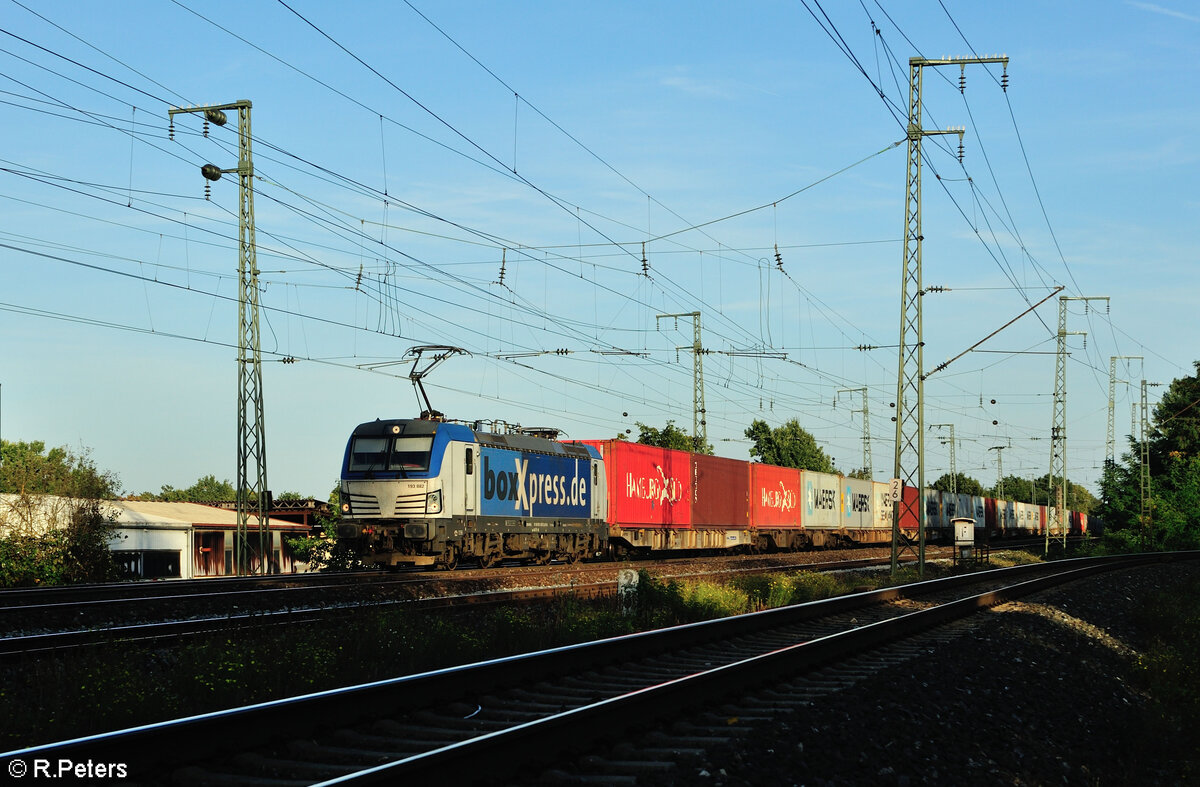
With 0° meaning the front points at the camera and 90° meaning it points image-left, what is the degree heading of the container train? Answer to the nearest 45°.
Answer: approximately 45°

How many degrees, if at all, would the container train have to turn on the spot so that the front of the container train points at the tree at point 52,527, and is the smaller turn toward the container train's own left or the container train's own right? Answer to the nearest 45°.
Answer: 0° — it already faces it

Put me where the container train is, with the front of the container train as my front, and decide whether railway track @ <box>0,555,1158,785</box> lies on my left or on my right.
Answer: on my left

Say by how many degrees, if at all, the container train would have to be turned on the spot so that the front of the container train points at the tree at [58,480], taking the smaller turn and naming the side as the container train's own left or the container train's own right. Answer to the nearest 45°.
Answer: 0° — it already faces it
